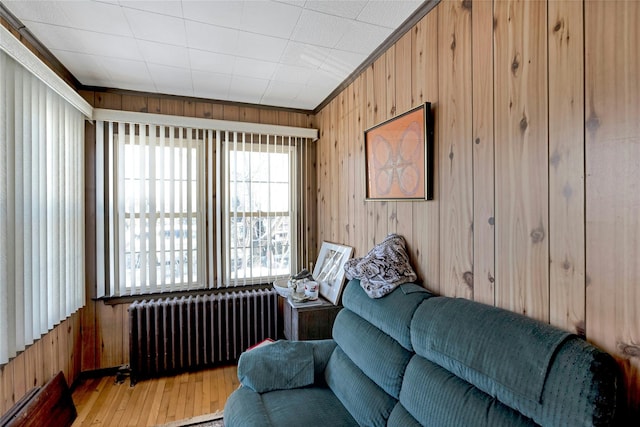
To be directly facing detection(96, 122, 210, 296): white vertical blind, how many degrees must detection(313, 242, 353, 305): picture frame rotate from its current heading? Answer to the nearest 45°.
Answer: approximately 45° to its right

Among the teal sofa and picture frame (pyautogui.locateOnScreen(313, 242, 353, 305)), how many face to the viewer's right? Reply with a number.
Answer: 0

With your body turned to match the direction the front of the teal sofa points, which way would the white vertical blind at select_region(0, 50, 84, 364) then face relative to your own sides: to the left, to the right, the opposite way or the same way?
the opposite way

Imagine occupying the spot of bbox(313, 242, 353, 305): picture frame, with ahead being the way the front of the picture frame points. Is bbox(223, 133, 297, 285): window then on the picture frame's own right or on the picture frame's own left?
on the picture frame's own right

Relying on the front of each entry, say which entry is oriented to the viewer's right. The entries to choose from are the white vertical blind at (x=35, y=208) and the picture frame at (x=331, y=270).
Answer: the white vertical blind

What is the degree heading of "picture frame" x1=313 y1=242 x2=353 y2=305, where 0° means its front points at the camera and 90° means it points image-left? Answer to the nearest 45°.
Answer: approximately 45°

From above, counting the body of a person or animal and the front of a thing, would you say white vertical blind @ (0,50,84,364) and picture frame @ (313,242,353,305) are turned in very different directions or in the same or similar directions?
very different directions

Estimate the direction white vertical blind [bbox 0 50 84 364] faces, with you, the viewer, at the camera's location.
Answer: facing to the right of the viewer

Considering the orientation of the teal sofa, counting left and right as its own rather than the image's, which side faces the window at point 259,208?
right

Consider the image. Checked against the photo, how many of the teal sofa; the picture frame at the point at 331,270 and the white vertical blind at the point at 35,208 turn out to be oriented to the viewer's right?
1

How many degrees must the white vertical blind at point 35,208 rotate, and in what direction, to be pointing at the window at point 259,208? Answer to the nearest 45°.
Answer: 0° — it already faces it
